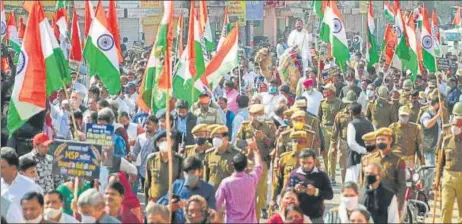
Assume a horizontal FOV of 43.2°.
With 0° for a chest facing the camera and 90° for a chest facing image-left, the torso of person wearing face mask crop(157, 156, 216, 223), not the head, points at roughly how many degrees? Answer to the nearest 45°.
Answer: approximately 0°

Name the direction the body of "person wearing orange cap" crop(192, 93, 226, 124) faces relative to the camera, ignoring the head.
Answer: toward the camera

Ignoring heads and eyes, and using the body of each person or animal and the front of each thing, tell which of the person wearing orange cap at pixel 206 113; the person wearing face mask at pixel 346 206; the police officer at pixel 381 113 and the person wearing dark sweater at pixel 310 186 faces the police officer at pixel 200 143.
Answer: the person wearing orange cap at pixel 206 113

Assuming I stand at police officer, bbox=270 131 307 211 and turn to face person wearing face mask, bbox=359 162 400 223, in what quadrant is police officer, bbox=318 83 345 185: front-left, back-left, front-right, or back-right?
back-left

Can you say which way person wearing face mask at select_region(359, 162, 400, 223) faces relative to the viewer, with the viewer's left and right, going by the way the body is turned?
facing the viewer and to the left of the viewer

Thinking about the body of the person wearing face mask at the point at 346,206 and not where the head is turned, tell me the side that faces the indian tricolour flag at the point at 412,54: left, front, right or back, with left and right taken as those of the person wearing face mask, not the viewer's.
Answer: back

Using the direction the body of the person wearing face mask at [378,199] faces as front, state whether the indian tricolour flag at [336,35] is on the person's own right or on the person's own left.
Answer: on the person's own right

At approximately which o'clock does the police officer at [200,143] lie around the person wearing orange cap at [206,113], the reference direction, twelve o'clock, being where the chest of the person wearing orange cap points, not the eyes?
The police officer is roughly at 12 o'clock from the person wearing orange cap.

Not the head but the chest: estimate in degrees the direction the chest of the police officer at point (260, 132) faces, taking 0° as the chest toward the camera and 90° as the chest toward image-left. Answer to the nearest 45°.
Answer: approximately 0°

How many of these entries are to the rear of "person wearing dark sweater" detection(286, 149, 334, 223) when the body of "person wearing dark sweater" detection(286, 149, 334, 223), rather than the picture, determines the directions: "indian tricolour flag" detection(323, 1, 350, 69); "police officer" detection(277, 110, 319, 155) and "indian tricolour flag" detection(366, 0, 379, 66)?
3

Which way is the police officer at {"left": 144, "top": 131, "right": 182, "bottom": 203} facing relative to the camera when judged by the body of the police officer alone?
toward the camera

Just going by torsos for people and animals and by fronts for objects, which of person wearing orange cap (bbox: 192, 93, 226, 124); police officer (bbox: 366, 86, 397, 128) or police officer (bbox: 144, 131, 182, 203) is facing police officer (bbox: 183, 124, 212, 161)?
the person wearing orange cap
